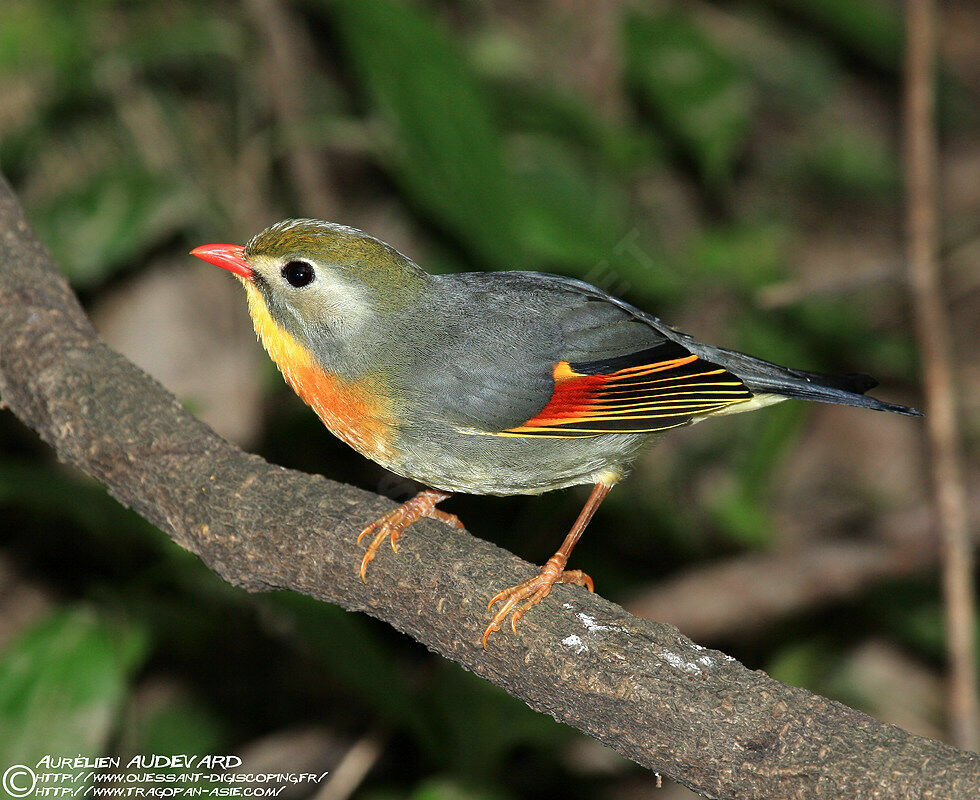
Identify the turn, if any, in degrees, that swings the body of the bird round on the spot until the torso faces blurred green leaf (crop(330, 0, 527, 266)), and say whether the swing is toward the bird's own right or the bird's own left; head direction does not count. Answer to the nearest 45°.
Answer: approximately 45° to the bird's own right

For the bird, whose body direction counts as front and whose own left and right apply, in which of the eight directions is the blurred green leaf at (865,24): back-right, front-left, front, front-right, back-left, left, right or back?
right

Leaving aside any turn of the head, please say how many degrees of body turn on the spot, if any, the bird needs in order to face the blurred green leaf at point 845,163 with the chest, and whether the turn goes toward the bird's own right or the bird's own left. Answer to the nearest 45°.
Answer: approximately 90° to the bird's own right

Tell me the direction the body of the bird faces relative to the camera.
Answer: to the viewer's left

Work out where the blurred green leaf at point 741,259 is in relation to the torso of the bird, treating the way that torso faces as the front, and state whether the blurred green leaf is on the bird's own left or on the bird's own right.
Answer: on the bird's own right

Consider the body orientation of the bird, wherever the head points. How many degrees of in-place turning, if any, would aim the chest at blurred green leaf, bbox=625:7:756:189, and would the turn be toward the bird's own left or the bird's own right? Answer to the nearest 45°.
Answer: approximately 90° to the bird's own right
